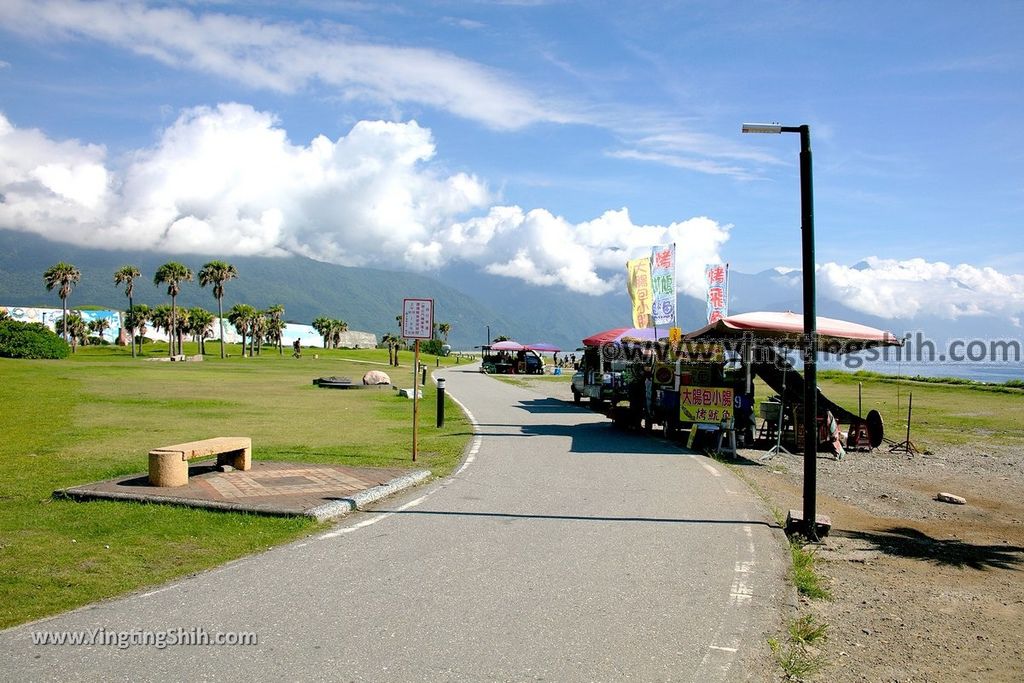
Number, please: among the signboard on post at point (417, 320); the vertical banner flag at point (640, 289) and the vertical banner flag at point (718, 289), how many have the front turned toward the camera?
3

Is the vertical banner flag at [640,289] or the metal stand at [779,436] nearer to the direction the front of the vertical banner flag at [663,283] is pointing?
the metal stand

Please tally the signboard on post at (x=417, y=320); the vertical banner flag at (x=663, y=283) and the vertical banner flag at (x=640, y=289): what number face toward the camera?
3

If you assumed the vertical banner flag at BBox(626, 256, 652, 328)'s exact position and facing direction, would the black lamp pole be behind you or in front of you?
in front

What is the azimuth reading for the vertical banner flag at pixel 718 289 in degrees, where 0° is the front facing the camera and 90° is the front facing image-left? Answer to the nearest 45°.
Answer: approximately 0°

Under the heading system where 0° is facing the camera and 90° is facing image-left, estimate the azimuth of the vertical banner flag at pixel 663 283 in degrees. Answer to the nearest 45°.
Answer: approximately 0°

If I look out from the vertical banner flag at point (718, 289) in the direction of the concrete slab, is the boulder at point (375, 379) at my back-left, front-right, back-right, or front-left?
back-right
